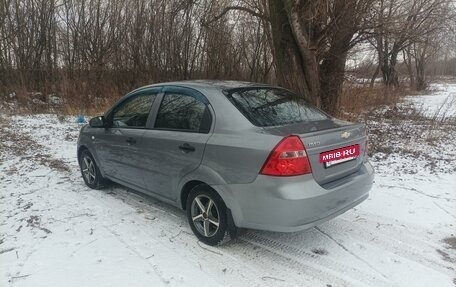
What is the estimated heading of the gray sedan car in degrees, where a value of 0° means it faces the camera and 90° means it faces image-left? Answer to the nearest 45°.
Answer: approximately 135°
